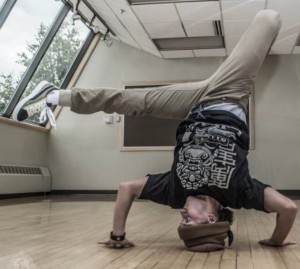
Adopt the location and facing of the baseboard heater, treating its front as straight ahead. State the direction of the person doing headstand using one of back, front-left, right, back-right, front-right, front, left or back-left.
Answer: front-right

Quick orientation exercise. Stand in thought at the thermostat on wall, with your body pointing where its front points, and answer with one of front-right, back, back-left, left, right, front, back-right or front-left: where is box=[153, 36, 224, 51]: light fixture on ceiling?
front-left

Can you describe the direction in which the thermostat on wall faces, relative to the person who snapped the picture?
facing the viewer

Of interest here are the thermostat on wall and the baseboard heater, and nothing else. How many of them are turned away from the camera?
0

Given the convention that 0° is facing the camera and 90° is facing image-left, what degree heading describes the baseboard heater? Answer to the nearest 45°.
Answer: approximately 315°

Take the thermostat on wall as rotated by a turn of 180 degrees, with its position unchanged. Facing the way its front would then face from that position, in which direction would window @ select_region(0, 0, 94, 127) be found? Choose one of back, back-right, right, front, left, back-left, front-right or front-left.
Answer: back-left
